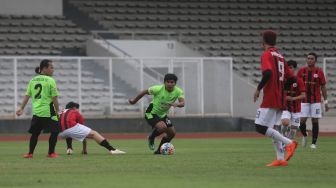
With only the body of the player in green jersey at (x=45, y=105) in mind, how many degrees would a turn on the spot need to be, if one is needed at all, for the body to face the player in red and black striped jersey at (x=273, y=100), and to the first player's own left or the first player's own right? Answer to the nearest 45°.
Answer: approximately 90° to the first player's own right

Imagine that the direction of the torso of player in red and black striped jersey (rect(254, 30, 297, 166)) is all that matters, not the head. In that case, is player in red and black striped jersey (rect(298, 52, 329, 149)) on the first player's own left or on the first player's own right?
on the first player's own right

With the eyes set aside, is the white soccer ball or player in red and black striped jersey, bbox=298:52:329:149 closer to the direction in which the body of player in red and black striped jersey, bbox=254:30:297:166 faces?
the white soccer ball

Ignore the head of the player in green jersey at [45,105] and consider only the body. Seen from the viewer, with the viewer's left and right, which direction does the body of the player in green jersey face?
facing away from the viewer and to the right of the viewer

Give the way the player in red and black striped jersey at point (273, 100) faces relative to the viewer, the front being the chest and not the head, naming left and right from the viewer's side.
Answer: facing away from the viewer and to the left of the viewer

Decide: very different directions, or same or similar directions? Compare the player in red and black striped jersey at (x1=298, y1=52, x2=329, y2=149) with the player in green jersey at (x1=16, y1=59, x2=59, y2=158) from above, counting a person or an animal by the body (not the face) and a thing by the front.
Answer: very different directions

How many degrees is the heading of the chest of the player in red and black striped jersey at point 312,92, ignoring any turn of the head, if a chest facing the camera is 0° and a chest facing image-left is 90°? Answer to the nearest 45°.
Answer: approximately 0°
